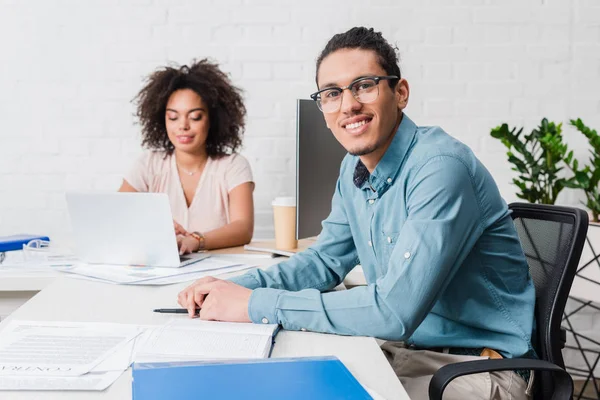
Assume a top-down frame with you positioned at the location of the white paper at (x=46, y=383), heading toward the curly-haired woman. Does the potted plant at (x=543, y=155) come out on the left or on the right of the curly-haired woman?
right

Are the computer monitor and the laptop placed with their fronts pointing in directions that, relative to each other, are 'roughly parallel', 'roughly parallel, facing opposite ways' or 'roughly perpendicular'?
roughly perpendicular

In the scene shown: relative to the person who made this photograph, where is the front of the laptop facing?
facing away from the viewer and to the right of the viewer
